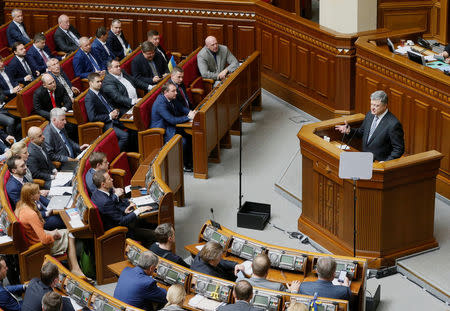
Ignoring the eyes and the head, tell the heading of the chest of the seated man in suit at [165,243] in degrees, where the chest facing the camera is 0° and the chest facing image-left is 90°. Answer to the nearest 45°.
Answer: approximately 225°

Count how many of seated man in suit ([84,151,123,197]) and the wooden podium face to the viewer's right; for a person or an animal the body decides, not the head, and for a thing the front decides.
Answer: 1

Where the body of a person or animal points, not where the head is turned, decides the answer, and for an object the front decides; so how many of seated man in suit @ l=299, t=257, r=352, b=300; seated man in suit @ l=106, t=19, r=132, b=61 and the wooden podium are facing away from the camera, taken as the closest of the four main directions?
1

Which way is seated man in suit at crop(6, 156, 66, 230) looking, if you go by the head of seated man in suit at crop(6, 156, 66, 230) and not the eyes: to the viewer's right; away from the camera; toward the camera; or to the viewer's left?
to the viewer's right

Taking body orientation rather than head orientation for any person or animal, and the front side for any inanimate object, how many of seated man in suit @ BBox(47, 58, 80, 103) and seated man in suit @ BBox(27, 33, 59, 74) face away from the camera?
0

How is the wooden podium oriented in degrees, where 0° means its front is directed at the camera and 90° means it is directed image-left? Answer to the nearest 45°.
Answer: approximately 45°

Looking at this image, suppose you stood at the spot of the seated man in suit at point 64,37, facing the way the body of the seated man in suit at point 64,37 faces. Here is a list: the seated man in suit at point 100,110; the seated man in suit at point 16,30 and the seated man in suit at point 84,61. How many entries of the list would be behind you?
1

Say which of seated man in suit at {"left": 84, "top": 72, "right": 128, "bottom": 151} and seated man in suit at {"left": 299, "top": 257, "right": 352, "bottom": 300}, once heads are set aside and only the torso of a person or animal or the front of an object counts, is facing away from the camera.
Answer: seated man in suit at {"left": 299, "top": 257, "right": 352, "bottom": 300}

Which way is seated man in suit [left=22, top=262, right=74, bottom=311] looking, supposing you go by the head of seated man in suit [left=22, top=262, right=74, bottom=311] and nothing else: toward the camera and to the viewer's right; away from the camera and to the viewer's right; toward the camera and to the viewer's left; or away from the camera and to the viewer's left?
away from the camera and to the viewer's right

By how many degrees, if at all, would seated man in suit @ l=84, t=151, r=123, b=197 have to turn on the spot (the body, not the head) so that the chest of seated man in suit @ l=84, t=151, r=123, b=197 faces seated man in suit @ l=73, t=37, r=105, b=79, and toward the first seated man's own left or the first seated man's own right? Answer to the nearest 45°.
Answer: approximately 90° to the first seated man's own left

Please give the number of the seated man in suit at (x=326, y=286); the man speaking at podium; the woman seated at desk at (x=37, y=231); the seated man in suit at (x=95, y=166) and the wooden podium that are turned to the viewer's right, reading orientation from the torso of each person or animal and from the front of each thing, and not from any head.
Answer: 2

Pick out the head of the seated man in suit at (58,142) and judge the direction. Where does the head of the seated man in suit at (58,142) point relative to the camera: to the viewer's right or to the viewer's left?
to the viewer's right

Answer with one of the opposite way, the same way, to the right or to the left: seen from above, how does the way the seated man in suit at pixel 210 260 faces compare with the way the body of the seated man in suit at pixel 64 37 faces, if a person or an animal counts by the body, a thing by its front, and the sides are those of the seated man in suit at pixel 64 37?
to the left

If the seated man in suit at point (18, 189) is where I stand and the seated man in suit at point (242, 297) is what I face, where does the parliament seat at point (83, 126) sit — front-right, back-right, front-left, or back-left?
back-left

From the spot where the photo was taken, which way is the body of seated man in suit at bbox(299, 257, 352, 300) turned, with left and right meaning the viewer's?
facing away from the viewer

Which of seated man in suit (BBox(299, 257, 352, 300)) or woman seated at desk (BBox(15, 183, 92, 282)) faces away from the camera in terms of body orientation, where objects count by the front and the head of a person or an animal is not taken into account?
the seated man in suit

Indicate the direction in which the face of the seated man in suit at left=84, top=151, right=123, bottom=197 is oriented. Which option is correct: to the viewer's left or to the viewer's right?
to the viewer's right

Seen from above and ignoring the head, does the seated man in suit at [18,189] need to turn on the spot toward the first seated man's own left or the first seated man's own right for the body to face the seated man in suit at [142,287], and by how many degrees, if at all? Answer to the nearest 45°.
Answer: approximately 45° to the first seated man's own right

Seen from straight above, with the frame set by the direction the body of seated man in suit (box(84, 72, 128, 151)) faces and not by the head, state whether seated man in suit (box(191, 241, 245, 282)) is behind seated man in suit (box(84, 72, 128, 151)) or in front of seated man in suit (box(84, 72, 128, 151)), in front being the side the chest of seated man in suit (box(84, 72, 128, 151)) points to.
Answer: in front

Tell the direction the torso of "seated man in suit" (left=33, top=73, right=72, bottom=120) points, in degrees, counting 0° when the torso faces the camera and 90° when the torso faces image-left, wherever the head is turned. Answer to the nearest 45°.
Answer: approximately 315°

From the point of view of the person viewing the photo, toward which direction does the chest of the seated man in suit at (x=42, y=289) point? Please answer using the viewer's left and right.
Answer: facing away from the viewer and to the right of the viewer

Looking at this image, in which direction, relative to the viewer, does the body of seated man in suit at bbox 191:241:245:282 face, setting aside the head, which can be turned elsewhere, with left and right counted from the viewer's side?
facing away from the viewer and to the right of the viewer
